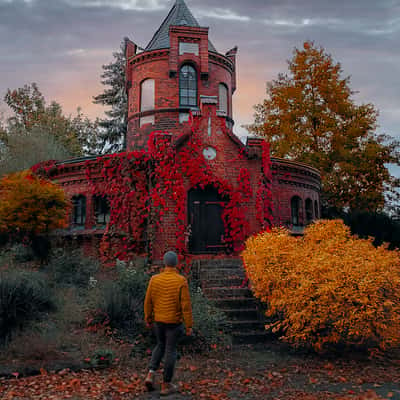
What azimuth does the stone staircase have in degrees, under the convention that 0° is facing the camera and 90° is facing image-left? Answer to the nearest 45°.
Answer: approximately 0°

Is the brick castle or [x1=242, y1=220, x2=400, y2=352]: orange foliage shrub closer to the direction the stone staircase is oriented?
the orange foliage shrub

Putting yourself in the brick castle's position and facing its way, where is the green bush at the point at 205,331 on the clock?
The green bush is roughly at 12 o'clock from the brick castle.

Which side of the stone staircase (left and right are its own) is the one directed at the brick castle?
back

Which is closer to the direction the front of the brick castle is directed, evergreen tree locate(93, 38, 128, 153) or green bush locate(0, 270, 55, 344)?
the green bush

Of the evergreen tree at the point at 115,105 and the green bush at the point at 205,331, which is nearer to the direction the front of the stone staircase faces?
the green bush

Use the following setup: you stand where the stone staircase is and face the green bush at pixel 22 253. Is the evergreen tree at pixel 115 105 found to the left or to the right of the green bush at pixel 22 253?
right

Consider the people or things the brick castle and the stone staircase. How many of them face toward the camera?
2
